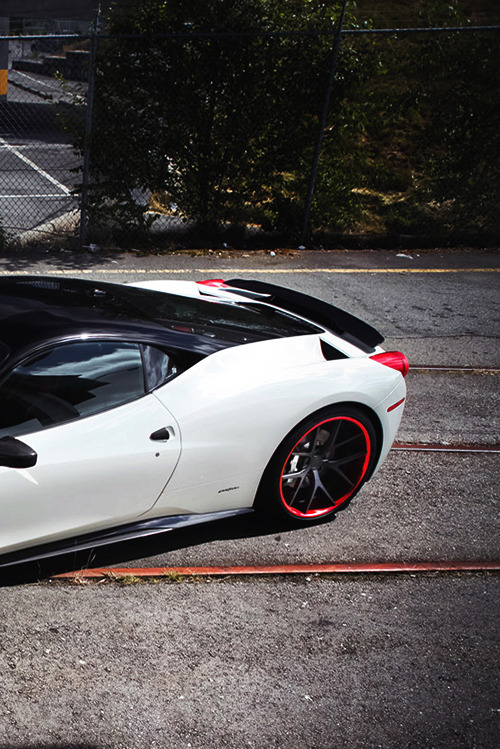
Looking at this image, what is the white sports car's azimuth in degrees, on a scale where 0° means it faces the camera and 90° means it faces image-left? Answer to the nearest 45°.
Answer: approximately 45°

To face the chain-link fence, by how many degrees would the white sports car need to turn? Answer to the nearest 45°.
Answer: approximately 135° to its right

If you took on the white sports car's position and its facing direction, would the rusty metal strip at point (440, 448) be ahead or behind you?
behind
